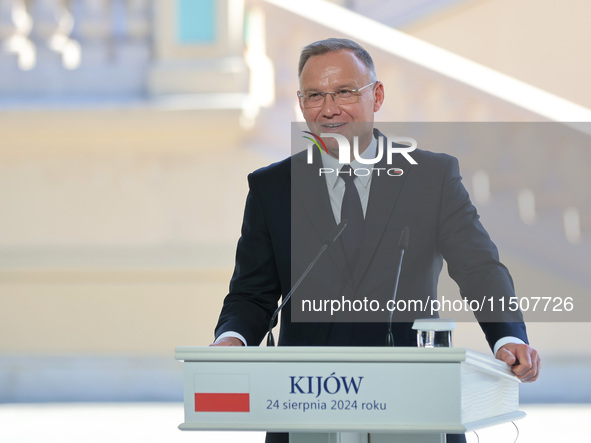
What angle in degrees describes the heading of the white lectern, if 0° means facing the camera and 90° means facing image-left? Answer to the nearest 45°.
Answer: approximately 0°

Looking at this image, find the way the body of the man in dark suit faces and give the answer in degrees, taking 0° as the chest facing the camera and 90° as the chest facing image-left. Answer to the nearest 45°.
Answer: approximately 0°

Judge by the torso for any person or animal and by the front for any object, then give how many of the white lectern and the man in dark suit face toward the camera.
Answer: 2
